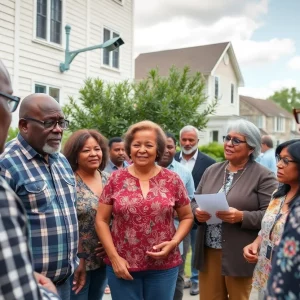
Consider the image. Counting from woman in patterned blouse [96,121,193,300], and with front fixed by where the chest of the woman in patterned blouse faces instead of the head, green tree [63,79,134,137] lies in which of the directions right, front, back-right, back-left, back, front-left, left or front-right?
back

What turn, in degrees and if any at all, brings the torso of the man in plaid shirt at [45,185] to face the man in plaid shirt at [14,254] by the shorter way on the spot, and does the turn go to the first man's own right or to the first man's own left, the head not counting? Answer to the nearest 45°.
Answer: approximately 45° to the first man's own right

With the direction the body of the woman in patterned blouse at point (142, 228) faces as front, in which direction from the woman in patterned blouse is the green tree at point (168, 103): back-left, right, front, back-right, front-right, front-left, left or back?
back

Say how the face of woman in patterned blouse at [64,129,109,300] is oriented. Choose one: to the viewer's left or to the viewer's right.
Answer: to the viewer's right

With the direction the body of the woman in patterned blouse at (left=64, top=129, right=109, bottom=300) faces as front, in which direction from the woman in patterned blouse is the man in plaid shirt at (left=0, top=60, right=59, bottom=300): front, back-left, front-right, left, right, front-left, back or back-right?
front-right

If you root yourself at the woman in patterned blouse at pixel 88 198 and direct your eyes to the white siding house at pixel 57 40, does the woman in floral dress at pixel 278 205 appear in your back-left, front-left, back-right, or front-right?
back-right

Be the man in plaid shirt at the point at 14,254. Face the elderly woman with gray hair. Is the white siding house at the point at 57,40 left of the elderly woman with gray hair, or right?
left

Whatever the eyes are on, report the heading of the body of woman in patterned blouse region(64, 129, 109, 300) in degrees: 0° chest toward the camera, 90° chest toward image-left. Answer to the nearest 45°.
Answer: approximately 315°

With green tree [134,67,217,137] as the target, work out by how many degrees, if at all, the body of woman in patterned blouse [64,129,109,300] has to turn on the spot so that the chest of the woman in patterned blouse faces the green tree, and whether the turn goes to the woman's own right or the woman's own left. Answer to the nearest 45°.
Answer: approximately 135° to the woman's own left

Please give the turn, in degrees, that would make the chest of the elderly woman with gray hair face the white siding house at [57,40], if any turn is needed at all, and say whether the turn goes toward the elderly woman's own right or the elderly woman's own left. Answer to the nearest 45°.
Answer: approximately 90° to the elderly woman's own right

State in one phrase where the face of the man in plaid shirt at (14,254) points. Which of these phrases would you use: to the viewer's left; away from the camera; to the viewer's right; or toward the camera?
to the viewer's right
